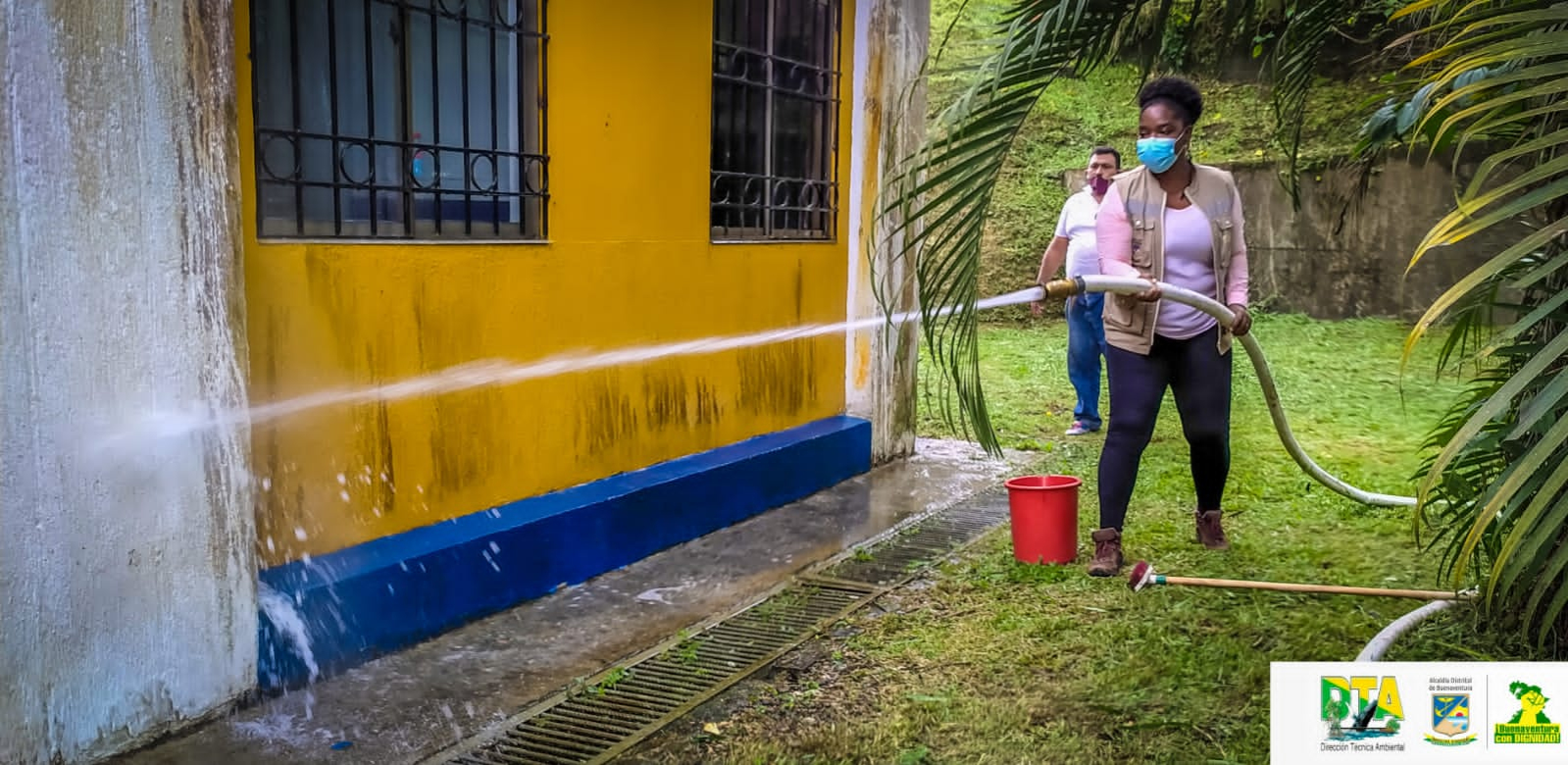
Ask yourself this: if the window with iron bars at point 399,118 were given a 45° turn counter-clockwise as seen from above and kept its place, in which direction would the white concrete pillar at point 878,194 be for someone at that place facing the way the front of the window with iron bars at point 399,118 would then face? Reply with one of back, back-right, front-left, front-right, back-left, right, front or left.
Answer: front-left

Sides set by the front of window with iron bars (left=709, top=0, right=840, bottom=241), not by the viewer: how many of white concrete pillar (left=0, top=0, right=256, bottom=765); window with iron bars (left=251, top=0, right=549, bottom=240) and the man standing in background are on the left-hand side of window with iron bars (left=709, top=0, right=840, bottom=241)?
1

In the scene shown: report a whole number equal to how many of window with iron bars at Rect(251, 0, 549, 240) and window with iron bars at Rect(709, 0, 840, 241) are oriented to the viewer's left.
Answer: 0

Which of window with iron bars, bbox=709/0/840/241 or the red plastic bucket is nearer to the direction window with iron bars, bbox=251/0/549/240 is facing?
the red plastic bucket

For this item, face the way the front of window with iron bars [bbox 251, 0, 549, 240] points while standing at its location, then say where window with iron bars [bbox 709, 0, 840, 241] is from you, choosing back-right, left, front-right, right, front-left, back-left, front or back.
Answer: left

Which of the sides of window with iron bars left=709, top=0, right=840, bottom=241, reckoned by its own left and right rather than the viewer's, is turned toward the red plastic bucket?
front

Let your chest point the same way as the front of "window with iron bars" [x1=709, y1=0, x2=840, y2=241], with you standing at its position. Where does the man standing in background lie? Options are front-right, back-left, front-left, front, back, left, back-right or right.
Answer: left

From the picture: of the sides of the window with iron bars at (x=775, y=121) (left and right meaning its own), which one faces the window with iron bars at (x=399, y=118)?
right

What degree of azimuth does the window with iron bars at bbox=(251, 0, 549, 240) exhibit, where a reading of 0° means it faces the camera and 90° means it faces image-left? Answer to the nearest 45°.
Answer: approximately 315°

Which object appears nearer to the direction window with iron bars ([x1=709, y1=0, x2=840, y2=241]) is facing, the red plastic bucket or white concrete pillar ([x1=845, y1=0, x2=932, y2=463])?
the red plastic bucket

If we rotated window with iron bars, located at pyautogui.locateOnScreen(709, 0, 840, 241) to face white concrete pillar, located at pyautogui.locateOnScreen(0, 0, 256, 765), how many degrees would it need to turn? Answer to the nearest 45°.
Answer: approximately 90° to its right

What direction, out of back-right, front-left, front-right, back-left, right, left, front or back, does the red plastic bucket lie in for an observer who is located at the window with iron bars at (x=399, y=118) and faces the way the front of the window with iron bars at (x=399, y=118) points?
front-left
